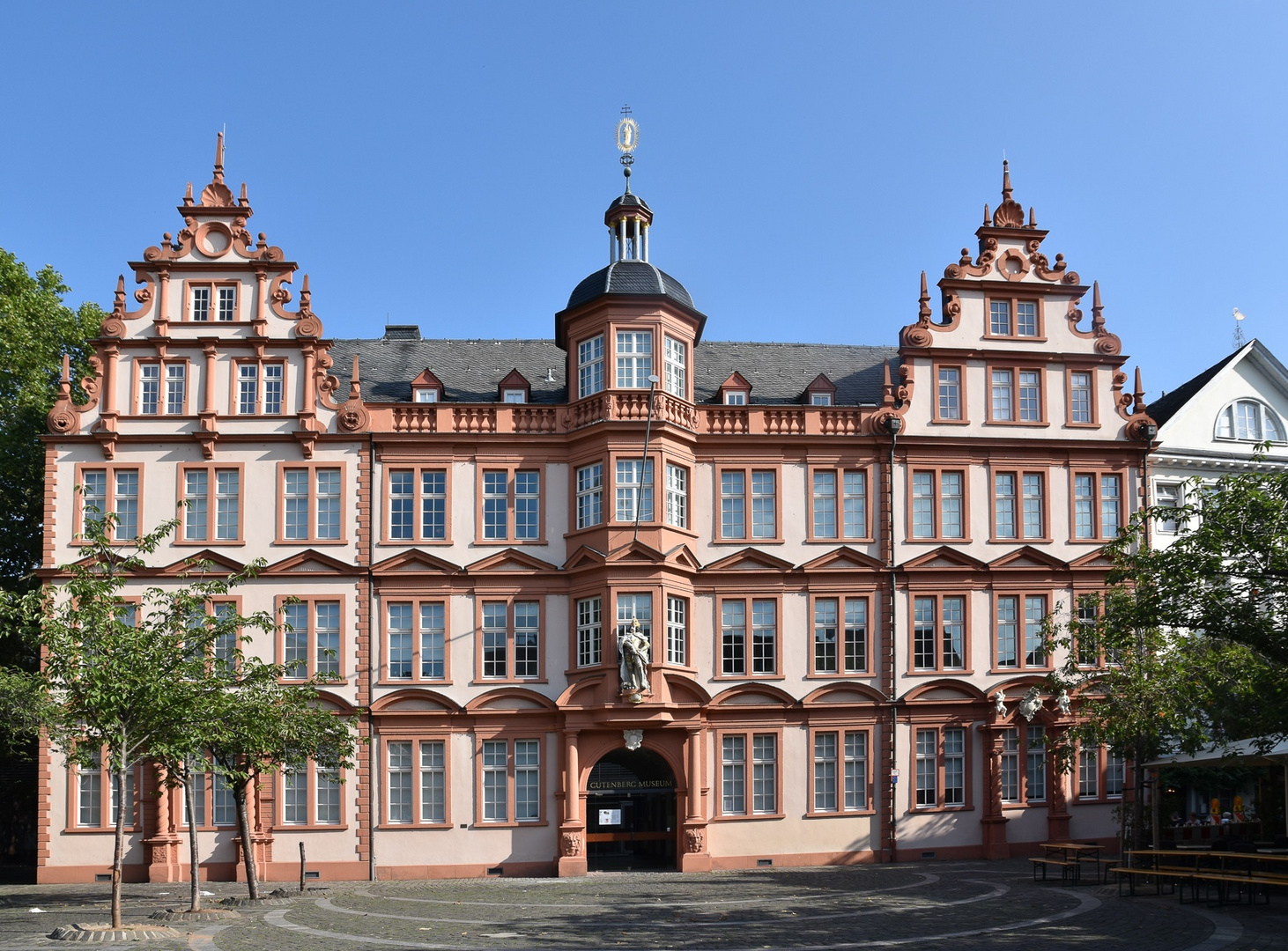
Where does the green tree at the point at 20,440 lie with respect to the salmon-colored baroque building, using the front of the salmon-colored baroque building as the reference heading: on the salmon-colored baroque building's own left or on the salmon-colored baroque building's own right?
on the salmon-colored baroque building's own right

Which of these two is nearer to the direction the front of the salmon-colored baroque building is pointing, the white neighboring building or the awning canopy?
the awning canopy

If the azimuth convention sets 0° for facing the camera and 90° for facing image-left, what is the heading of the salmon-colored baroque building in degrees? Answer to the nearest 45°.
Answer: approximately 0°

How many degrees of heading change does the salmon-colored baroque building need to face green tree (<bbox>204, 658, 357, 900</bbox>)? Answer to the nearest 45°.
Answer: approximately 45° to its right

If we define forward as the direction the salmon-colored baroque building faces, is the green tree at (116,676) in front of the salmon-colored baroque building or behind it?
in front

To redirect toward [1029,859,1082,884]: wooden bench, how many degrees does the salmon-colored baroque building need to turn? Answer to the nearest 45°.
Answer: approximately 45° to its left

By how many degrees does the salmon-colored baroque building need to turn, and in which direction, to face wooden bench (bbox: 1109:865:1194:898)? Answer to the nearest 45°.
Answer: approximately 45° to its left

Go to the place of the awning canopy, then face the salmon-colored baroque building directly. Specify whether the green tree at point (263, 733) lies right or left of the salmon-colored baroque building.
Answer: left

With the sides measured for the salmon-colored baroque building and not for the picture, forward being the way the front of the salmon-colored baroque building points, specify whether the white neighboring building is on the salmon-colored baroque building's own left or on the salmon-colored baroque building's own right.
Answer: on the salmon-colored baroque building's own left
